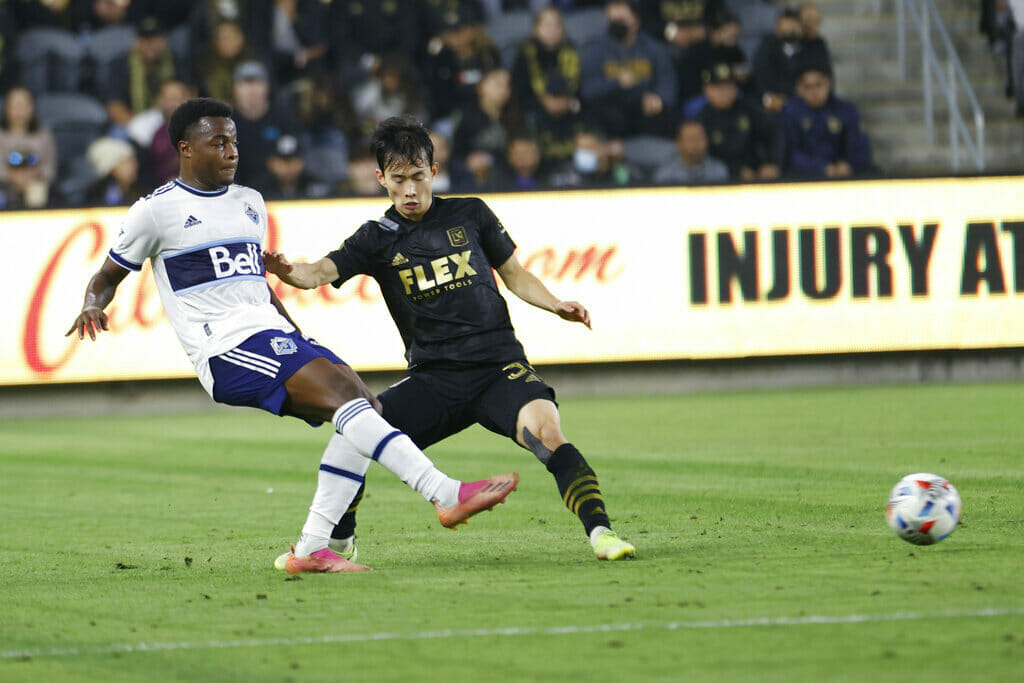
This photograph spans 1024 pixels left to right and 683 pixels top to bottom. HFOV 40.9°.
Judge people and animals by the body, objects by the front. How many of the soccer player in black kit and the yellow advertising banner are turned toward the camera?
2

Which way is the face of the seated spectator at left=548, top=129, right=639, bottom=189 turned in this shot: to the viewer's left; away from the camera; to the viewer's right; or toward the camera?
toward the camera

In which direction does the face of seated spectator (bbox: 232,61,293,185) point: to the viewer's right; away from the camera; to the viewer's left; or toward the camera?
toward the camera

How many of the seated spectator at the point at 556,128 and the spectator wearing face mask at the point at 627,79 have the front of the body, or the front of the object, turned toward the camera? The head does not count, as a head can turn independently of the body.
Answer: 2

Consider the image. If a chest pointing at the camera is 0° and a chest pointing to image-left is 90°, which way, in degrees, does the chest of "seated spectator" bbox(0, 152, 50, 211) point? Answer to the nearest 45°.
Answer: approximately 0°

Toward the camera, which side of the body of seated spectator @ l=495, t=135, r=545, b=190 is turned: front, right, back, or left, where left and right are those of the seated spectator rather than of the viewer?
front

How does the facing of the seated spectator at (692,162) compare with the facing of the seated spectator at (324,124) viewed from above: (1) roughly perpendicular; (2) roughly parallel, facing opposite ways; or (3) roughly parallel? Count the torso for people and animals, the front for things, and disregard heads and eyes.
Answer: roughly parallel

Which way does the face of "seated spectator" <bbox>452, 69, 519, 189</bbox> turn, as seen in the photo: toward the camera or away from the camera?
toward the camera

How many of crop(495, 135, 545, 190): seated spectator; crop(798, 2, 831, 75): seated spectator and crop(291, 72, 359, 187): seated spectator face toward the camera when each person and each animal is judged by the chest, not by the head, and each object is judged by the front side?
3

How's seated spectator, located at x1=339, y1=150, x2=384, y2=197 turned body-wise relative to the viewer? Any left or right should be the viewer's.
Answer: facing the viewer

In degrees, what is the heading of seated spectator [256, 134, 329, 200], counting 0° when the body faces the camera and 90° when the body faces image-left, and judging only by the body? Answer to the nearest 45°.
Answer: approximately 0°

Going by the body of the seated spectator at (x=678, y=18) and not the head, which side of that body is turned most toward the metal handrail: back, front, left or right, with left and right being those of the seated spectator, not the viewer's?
left

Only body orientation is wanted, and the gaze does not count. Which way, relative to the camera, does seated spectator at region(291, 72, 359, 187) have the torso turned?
toward the camera

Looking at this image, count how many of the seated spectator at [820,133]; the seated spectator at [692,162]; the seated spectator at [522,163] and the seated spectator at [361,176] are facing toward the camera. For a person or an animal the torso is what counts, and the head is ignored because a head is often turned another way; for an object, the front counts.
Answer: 4
